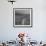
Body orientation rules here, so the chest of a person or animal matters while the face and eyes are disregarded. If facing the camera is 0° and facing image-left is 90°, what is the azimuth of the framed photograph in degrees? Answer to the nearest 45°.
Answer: approximately 0°
